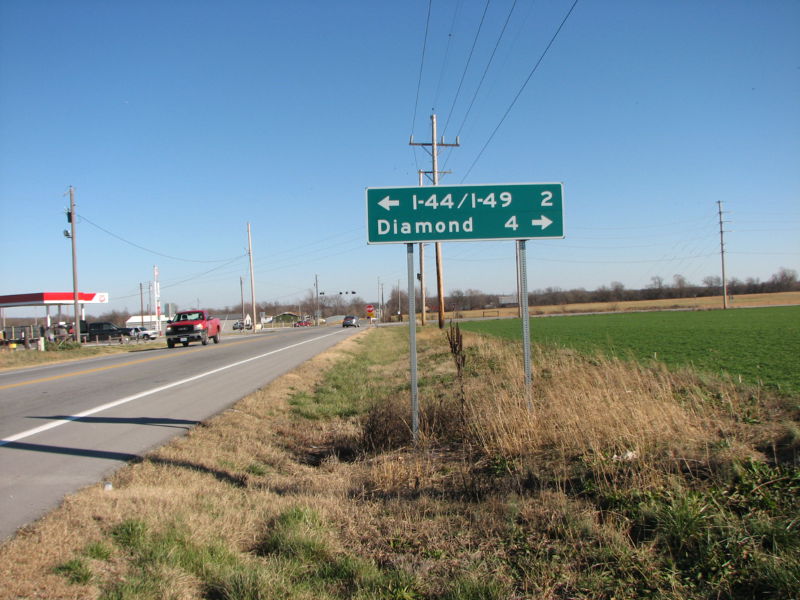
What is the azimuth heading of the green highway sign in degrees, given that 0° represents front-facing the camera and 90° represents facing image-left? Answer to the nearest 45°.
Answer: approximately 0°

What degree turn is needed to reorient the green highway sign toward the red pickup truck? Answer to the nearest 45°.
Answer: approximately 135° to its right
